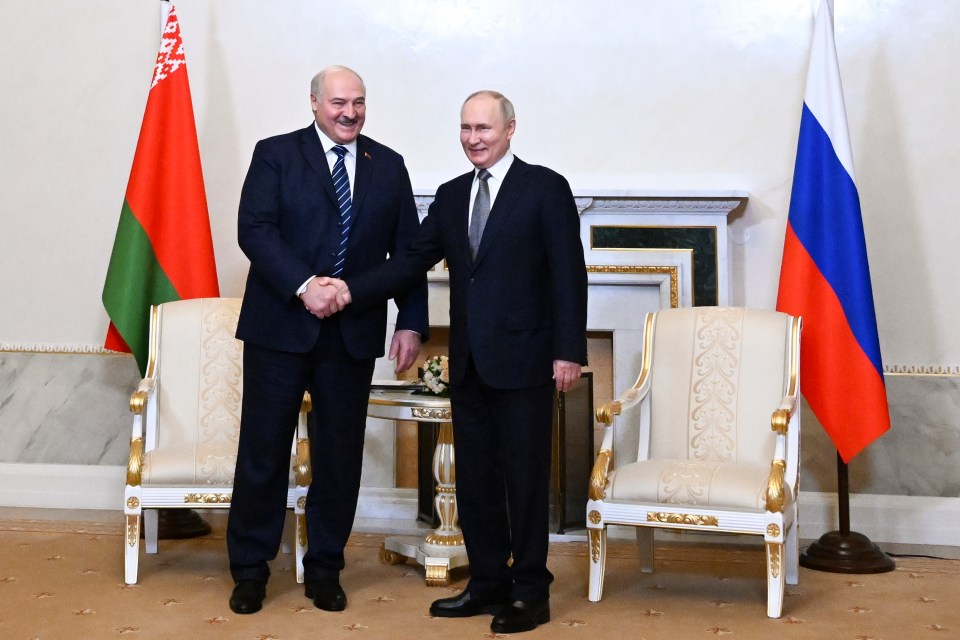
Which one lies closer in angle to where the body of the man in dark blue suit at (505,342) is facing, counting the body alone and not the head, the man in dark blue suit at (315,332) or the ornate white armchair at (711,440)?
the man in dark blue suit

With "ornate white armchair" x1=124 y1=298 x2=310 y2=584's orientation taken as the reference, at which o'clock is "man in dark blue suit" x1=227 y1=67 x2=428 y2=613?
The man in dark blue suit is roughly at 11 o'clock from the ornate white armchair.

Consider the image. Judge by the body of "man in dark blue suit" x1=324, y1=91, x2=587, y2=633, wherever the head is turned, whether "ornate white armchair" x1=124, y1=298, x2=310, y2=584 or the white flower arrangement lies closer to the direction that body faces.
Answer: the ornate white armchair

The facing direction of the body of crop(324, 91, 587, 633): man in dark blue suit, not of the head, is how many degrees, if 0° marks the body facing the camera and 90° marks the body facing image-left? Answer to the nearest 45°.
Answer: approximately 45°

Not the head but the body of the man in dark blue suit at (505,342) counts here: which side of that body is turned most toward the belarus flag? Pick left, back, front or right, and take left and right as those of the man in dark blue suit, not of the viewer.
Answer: right

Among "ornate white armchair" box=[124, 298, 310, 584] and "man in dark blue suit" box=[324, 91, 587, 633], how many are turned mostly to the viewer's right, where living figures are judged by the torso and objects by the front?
0

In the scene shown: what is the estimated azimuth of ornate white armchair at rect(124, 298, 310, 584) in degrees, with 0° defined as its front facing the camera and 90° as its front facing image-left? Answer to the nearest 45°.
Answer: approximately 0°

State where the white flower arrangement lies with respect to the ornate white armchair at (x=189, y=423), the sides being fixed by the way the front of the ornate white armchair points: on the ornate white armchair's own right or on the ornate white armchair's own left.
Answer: on the ornate white armchair's own left

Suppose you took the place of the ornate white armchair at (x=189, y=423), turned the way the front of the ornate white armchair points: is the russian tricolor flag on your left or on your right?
on your left

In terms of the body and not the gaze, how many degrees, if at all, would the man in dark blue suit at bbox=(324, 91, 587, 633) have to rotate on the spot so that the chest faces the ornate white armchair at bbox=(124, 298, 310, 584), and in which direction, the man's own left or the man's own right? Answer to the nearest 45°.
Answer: approximately 90° to the man's own right
